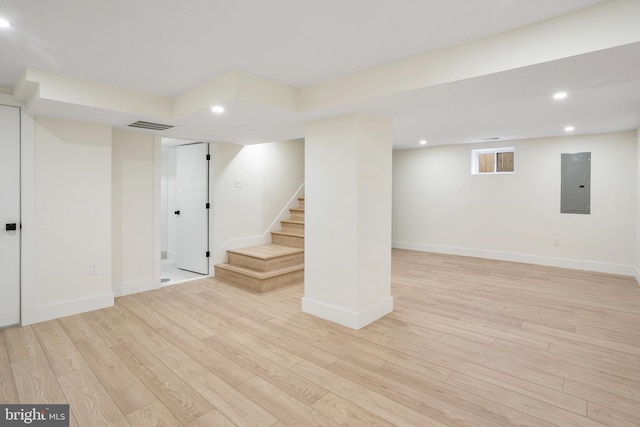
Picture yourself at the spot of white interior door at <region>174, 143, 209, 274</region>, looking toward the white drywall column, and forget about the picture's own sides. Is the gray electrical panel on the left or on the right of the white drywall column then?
left

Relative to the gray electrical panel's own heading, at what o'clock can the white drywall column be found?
The white drywall column is roughly at 1 o'clock from the gray electrical panel.

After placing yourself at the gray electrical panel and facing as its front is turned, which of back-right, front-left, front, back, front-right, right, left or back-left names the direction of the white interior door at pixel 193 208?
front-right

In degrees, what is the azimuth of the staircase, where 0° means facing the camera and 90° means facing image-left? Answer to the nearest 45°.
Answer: approximately 45°

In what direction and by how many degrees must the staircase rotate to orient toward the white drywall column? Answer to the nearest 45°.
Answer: approximately 90° to its left

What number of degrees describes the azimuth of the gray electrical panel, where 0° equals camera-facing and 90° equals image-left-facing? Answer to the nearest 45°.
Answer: approximately 0°

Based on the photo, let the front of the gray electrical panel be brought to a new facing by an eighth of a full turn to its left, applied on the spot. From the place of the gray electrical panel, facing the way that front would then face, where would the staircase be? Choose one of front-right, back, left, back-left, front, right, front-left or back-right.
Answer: right
